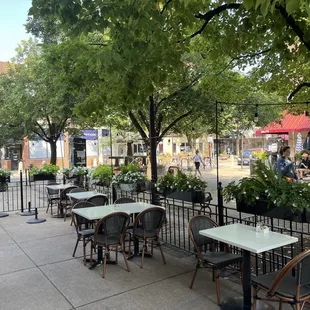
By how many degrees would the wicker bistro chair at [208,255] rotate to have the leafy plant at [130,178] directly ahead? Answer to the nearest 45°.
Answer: approximately 180°

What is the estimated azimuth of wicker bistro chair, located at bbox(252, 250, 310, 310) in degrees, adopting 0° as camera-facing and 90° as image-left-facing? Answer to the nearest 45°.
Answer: approximately 135°

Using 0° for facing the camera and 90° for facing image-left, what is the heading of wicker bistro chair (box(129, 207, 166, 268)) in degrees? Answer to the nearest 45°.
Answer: approximately 135°

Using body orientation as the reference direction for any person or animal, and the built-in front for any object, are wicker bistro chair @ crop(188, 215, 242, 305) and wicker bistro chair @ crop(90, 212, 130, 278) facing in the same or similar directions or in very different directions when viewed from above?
very different directions

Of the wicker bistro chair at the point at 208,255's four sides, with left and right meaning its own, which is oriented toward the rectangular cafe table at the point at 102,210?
back

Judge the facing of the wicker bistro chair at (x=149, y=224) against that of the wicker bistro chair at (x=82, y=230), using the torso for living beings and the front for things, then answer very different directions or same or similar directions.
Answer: very different directions

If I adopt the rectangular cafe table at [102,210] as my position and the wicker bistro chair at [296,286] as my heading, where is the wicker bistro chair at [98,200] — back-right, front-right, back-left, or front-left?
back-left

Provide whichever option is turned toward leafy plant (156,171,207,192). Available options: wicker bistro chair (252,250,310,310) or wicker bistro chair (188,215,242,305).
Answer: wicker bistro chair (252,250,310,310)

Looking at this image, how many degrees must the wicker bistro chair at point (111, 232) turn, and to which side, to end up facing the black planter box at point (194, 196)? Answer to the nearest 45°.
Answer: approximately 90° to its right

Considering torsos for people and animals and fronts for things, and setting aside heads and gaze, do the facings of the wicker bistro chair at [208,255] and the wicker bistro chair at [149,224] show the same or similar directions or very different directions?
very different directions
